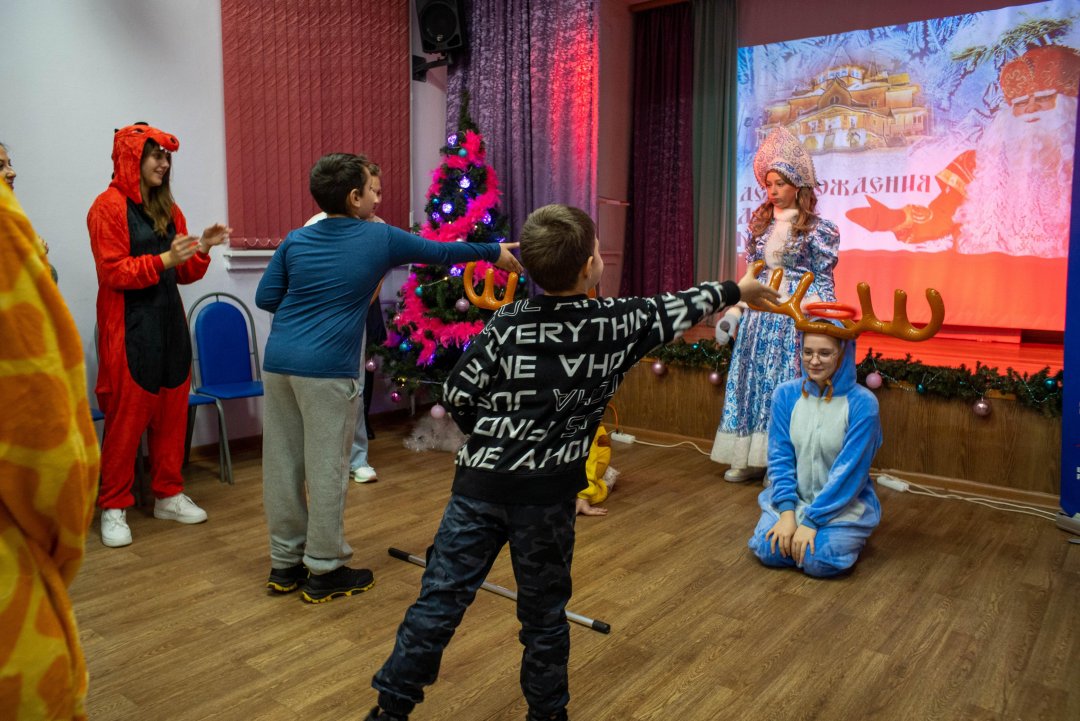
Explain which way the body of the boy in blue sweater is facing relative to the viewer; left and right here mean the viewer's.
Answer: facing away from the viewer and to the right of the viewer

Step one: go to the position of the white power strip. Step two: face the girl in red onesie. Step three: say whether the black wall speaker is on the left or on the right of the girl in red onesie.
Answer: right

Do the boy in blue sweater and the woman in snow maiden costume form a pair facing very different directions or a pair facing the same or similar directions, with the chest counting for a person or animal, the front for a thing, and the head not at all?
very different directions

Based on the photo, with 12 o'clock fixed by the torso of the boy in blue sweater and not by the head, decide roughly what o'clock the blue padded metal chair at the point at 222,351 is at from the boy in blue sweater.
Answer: The blue padded metal chair is roughly at 10 o'clock from the boy in blue sweater.

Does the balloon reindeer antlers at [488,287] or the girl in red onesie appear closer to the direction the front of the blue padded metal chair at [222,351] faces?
the balloon reindeer antlers

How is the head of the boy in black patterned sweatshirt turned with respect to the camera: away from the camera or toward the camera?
away from the camera

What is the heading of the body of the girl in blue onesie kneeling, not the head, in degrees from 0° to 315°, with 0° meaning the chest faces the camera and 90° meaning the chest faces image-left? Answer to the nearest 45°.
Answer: approximately 45°

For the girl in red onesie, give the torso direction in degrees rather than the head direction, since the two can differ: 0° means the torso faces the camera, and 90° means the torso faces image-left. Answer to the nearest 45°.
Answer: approximately 315°

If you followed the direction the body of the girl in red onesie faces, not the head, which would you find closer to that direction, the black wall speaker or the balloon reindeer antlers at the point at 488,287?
the balloon reindeer antlers

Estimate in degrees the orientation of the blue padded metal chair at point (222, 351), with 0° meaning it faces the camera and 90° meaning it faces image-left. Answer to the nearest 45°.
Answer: approximately 315°

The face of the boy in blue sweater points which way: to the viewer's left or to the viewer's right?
to the viewer's right
